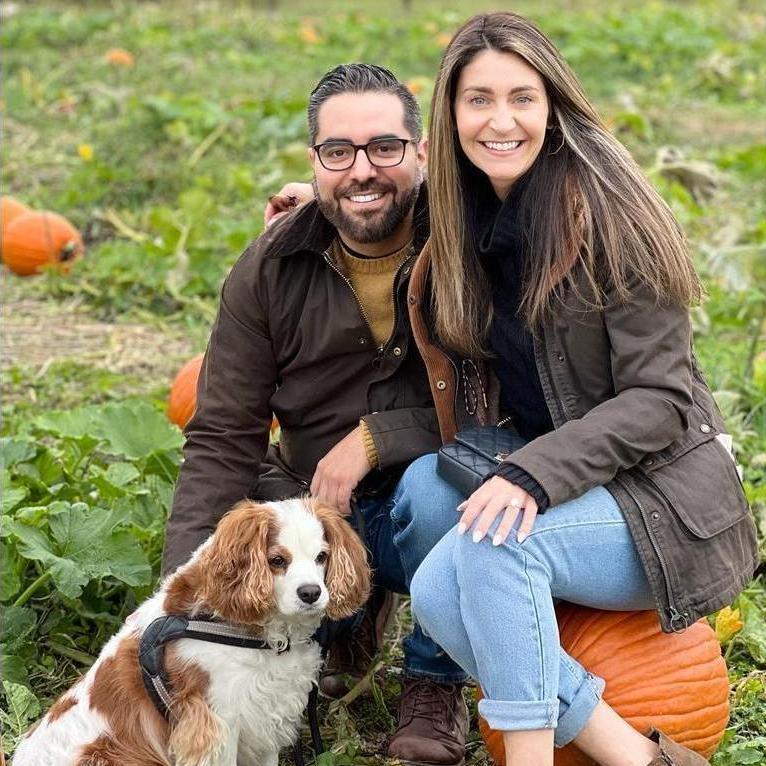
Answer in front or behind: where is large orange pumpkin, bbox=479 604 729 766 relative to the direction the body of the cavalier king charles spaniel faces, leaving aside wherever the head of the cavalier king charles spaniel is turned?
in front

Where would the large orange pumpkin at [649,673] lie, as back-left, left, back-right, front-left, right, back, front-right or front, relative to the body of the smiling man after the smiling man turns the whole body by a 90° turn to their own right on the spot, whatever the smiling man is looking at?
back-left

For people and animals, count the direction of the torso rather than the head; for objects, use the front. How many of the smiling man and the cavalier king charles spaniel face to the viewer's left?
0

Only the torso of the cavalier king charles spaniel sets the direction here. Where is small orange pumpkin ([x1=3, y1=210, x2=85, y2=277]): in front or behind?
behind

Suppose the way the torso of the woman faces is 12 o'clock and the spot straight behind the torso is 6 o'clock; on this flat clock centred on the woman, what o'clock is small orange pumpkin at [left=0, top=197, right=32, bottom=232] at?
The small orange pumpkin is roughly at 3 o'clock from the woman.

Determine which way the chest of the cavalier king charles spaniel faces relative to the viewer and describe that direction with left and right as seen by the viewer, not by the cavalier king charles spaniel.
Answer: facing the viewer and to the right of the viewer

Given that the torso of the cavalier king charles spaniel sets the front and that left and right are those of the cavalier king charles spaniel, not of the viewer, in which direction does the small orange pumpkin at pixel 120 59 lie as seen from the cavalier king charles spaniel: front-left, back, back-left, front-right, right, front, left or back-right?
back-left

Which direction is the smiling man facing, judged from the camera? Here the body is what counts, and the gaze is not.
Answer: toward the camera

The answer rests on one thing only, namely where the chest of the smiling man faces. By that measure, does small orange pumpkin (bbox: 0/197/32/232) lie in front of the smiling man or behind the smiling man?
behind

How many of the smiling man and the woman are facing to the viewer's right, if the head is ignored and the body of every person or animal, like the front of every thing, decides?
0
